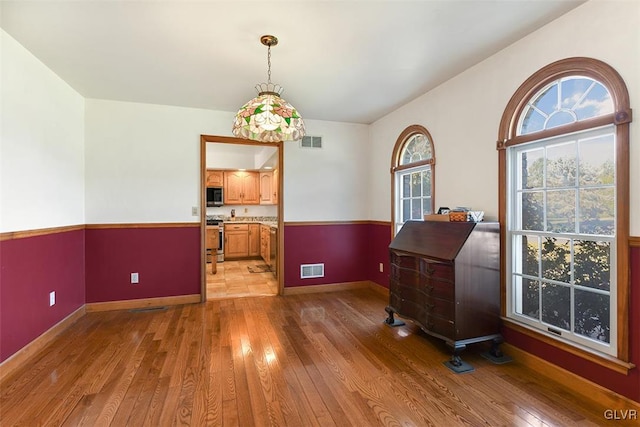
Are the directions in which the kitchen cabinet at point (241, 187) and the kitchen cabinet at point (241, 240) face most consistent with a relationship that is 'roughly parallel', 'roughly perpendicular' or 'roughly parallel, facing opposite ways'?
roughly parallel

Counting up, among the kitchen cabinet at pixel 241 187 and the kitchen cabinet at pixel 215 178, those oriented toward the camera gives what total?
2

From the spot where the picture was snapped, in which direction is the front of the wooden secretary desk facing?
facing the viewer and to the left of the viewer

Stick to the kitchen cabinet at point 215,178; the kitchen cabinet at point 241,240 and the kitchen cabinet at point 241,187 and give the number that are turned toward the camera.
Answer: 3

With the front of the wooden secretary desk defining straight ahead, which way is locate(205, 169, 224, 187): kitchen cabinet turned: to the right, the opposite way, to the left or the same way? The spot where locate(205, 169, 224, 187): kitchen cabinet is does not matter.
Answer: to the left

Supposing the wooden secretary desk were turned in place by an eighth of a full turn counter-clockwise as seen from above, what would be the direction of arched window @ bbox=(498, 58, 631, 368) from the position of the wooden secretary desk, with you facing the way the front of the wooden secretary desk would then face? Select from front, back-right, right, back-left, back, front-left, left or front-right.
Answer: left

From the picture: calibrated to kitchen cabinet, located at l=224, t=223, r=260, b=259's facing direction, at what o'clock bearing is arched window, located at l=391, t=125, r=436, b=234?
The arched window is roughly at 11 o'clock from the kitchen cabinet.

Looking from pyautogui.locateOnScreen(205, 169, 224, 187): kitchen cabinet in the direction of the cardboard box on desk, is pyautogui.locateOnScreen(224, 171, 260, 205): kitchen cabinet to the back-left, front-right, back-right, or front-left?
front-left

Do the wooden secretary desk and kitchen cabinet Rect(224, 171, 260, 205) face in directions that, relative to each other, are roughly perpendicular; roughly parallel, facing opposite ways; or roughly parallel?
roughly perpendicular

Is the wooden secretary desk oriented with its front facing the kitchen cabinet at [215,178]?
no

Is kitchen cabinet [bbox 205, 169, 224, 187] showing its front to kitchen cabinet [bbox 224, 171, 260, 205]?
no

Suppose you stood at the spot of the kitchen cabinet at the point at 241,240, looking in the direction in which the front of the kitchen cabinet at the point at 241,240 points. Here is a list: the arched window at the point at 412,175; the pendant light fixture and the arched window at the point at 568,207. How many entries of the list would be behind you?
0

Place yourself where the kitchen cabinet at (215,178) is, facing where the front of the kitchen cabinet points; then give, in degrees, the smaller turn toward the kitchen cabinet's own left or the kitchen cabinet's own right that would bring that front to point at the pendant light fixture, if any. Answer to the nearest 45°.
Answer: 0° — it already faces it

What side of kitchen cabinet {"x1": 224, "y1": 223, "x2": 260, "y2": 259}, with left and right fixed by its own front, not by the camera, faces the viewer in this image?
front

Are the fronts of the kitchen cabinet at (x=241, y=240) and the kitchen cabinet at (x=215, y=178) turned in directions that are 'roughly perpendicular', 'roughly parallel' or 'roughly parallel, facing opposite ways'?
roughly parallel

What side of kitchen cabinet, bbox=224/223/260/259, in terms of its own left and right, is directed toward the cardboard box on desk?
front
